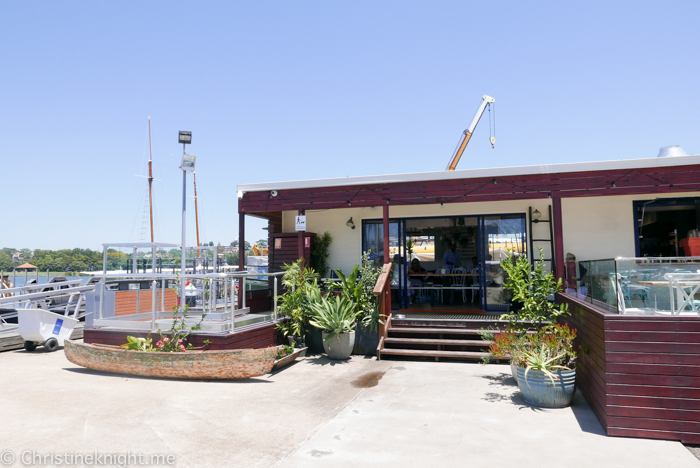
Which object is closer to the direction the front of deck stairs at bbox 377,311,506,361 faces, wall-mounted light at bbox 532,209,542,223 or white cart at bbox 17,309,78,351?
the white cart

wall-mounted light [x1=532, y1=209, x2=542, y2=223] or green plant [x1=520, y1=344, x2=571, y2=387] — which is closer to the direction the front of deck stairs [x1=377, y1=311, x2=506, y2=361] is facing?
the green plant

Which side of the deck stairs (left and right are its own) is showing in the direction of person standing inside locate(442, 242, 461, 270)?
back

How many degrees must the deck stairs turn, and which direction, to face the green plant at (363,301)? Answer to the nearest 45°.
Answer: approximately 90° to its right

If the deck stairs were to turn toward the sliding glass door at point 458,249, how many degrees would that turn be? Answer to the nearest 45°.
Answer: approximately 180°

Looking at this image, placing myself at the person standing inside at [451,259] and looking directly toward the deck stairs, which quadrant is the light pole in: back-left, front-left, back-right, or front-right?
front-right

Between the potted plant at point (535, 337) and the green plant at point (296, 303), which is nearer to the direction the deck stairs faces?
the potted plant

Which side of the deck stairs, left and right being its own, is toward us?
front

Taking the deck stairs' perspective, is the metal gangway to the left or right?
on its right

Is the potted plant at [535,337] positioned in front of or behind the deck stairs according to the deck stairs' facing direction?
in front

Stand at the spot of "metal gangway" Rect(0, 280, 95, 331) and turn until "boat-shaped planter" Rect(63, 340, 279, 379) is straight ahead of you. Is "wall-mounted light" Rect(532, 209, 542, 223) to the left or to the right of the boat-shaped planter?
left

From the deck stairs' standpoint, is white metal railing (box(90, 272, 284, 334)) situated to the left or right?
on its right

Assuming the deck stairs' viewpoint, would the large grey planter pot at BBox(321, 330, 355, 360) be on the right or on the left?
on its right

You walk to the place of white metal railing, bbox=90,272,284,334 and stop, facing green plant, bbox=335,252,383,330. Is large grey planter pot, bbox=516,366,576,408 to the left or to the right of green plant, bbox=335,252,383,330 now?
right

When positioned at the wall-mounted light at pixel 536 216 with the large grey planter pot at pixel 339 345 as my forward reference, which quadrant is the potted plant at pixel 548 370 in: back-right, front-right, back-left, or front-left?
front-left

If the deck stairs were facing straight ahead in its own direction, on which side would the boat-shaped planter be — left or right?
on its right
